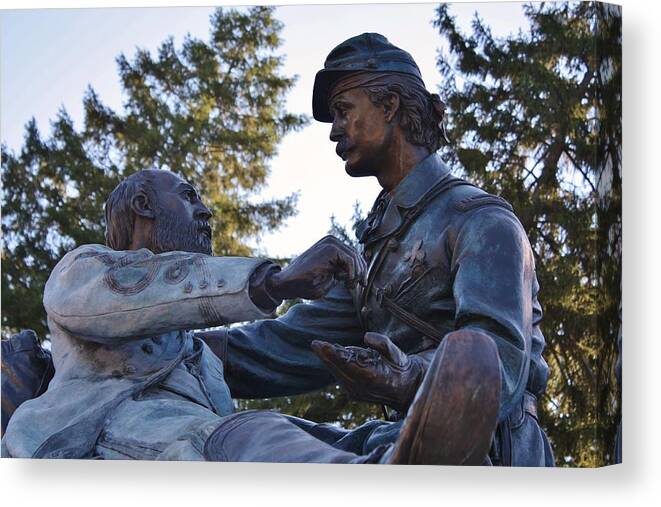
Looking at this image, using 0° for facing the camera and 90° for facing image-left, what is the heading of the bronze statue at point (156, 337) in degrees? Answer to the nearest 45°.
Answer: approximately 270°

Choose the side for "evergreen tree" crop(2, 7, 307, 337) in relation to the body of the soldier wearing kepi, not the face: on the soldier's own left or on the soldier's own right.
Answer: on the soldier's own right

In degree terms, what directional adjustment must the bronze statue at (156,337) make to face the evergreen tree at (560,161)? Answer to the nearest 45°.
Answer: approximately 45° to its left

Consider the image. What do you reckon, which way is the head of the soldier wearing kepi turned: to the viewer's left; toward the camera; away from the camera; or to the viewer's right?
to the viewer's left

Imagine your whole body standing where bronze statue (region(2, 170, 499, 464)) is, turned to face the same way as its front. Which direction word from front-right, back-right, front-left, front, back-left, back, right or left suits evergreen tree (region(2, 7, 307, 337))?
left
